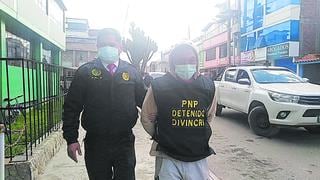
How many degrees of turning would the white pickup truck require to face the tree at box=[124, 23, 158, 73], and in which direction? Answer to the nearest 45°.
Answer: approximately 180°

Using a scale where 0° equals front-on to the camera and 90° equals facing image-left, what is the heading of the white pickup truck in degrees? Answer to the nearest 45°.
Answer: approximately 315°

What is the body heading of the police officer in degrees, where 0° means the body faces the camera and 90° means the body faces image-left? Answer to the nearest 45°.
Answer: approximately 0°

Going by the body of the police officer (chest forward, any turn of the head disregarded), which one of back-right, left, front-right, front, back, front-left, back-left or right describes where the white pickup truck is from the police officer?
back-left

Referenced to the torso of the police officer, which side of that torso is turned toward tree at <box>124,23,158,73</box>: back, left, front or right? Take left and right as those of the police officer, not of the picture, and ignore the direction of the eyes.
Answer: back

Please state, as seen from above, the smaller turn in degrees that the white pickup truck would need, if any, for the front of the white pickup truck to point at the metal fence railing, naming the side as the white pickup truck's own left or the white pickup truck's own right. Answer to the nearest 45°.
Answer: approximately 90° to the white pickup truck's own right
